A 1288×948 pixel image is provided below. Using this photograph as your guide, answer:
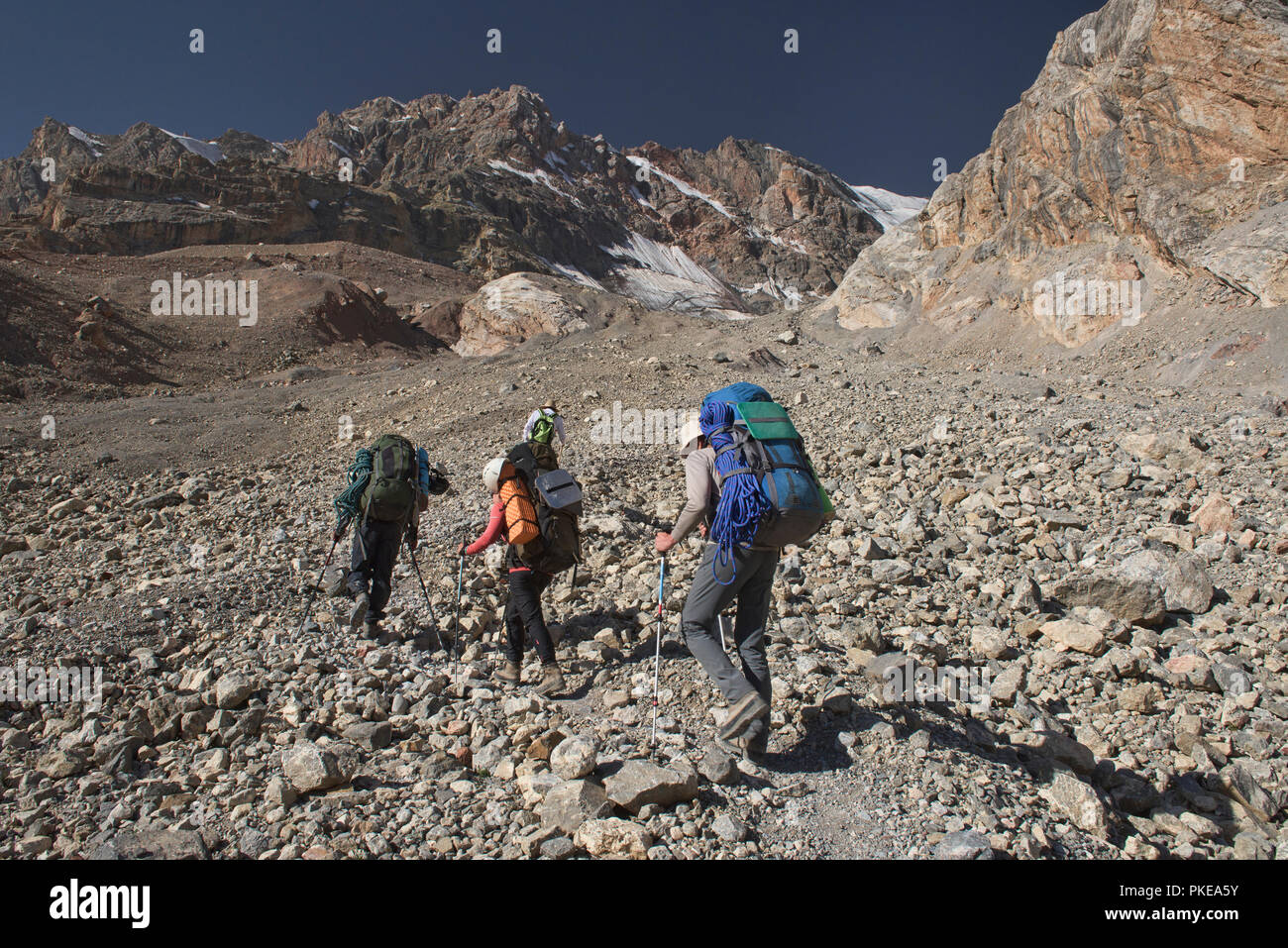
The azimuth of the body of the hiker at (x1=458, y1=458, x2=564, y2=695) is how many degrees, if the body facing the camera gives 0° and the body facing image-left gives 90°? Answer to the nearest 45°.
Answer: approximately 135°

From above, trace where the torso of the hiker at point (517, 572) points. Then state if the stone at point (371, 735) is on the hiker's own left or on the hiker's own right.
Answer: on the hiker's own left

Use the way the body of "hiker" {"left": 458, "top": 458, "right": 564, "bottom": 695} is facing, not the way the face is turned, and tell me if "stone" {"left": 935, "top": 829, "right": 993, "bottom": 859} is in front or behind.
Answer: behind

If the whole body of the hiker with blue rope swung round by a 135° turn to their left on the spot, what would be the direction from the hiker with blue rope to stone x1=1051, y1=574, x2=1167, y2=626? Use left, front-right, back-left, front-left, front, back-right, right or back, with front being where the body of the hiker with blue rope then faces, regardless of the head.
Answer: back-left

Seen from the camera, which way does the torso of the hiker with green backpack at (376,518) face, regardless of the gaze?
away from the camera

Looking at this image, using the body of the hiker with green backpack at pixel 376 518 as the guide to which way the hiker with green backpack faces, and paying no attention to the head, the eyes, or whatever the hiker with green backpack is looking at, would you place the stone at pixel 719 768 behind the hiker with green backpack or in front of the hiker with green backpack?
behind

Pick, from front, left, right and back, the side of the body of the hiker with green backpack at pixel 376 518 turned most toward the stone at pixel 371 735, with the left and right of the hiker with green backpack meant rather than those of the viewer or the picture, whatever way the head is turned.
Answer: back

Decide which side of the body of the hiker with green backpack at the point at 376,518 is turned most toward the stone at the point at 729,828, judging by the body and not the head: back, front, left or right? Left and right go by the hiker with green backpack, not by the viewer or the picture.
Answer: back

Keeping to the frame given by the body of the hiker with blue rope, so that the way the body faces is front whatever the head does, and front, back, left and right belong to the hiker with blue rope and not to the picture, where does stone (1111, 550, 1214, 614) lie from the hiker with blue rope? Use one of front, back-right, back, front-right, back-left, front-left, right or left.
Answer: right

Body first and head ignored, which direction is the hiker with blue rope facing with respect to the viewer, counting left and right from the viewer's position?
facing away from the viewer and to the left of the viewer
